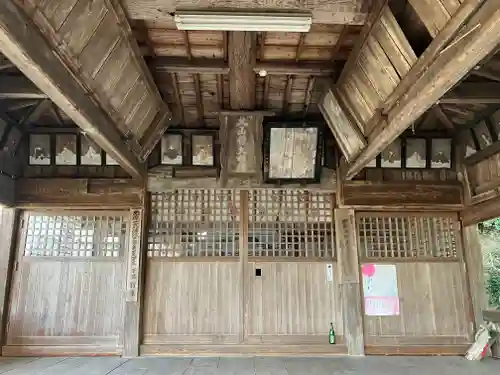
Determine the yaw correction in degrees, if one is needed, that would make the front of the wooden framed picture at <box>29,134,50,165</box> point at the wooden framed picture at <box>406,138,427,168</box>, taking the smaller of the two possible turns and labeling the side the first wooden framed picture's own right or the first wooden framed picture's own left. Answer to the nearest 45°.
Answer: approximately 45° to the first wooden framed picture's own left

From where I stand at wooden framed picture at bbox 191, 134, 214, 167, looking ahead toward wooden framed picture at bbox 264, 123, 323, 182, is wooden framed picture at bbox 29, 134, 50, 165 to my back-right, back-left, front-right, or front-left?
back-right

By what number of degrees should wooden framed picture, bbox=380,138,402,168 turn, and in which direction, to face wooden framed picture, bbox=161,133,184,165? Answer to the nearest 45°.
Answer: approximately 90° to its right

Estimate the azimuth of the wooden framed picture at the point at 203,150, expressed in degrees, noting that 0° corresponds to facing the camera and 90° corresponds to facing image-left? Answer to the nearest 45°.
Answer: approximately 0°

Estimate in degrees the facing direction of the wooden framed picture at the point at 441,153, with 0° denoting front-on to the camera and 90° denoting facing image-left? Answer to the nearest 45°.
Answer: approximately 0°
